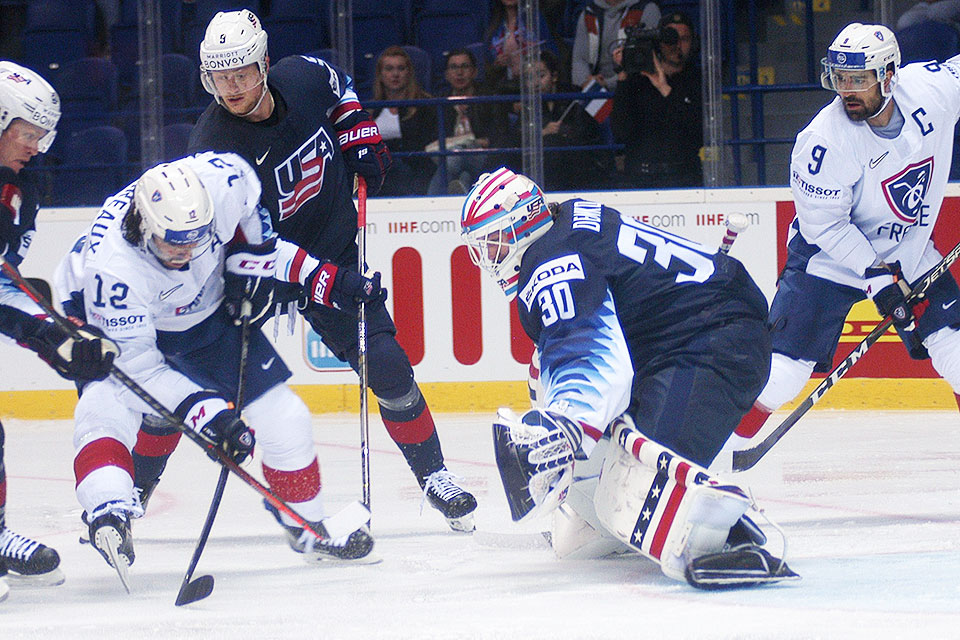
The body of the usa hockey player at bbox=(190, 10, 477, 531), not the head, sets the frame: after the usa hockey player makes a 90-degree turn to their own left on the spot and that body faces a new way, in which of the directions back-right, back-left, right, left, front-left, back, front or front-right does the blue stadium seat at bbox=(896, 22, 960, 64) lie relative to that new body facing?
front-left

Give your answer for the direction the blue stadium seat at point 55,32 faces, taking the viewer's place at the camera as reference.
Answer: facing the viewer

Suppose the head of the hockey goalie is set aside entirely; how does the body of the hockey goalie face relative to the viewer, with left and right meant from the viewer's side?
facing to the left of the viewer

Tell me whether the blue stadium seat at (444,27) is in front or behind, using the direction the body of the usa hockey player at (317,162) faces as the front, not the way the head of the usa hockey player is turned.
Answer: behind

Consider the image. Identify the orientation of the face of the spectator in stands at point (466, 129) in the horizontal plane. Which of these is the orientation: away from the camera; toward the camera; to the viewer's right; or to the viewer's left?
toward the camera

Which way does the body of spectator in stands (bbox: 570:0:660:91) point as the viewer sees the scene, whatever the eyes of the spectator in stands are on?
toward the camera

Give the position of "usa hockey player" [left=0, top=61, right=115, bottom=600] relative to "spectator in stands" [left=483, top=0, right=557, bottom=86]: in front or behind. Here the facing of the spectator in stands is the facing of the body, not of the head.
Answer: in front

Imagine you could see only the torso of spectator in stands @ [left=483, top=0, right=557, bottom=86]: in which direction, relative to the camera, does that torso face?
toward the camera

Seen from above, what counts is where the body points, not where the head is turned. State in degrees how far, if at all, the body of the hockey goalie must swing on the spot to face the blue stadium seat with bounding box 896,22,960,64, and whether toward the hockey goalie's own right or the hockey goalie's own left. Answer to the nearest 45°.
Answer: approximately 90° to the hockey goalie's own right

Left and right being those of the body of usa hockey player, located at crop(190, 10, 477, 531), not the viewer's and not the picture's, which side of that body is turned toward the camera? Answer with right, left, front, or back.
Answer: front

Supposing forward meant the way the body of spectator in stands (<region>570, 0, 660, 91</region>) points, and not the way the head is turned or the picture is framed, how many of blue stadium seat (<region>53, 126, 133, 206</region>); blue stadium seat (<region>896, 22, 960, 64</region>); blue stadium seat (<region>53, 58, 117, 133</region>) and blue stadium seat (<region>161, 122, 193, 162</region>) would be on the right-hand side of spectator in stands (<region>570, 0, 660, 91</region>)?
3

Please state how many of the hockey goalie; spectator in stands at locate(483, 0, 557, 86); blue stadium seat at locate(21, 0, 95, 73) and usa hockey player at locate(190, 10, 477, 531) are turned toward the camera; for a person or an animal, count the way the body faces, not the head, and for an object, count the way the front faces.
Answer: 3

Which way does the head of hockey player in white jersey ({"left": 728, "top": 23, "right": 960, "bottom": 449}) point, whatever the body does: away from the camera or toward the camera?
toward the camera

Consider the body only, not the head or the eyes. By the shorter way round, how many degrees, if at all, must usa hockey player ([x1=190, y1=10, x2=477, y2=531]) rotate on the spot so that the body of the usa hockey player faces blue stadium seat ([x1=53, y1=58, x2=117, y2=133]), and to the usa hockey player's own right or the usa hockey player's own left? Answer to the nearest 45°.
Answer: approximately 180°

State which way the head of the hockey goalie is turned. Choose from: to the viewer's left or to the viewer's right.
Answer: to the viewer's left

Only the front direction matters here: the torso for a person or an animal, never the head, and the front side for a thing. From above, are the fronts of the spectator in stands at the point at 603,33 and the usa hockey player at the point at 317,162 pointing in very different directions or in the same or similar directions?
same or similar directions
